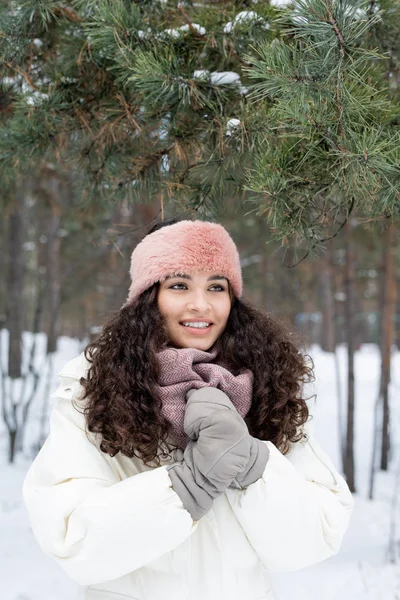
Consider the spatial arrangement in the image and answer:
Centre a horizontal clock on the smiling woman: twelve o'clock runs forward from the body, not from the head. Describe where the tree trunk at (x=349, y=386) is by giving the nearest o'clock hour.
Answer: The tree trunk is roughly at 7 o'clock from the smiling woman.

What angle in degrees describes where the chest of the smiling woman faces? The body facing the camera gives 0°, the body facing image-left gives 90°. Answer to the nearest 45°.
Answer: approximately 0°

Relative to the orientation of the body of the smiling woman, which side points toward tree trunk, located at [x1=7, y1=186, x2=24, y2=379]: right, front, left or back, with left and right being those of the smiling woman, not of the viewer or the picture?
back

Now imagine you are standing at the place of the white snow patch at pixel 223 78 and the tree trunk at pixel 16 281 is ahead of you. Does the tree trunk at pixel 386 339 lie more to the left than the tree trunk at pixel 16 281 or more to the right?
right

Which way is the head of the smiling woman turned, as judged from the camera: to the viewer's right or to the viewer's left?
to the viewer's right

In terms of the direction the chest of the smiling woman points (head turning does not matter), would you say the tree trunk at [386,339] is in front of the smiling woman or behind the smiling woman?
behind
